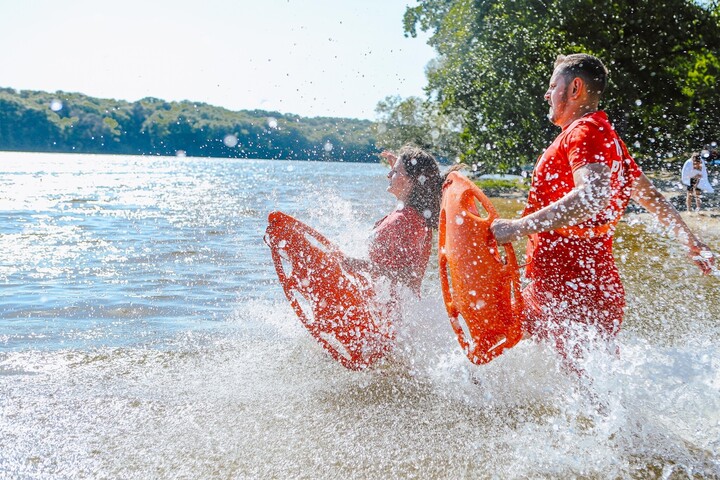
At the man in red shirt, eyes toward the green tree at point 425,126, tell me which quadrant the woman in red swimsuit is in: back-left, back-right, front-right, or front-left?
front-left

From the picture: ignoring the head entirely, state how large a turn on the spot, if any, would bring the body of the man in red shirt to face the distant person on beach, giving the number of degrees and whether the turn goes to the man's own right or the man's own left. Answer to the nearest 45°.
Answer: approximately 90° to the man's own right

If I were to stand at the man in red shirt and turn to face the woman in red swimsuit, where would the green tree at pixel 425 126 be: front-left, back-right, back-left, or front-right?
front-right

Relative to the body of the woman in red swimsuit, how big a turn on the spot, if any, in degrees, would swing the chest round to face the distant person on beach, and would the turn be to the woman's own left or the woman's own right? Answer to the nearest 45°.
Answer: approximately 135° to the woman's own right

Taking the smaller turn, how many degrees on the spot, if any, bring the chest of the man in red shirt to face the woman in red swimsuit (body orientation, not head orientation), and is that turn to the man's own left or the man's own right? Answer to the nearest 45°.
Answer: approximately 45° to the man's own right

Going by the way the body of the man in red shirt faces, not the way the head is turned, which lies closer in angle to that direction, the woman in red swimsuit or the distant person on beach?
the woman in red swimsuit

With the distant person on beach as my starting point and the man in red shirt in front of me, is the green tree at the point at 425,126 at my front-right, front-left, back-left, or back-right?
back-right

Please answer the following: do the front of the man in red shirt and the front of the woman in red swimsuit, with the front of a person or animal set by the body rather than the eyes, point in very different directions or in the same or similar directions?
same or similar directions

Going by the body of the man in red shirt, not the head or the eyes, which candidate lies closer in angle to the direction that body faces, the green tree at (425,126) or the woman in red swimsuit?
the woman in red swimsuit

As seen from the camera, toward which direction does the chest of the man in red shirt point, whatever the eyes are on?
to the viewer's left

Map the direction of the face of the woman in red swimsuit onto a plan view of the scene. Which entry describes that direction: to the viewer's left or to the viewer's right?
to the viewer's left

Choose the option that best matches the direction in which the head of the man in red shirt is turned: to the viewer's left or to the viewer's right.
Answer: to the viewer's left

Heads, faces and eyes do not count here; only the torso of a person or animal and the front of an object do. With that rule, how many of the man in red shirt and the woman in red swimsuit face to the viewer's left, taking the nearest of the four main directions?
2

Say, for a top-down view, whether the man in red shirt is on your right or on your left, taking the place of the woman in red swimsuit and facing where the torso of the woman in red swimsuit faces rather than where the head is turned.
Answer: on your left

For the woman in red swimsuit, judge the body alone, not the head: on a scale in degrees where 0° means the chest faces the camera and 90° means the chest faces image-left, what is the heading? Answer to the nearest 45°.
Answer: approximately 90°
